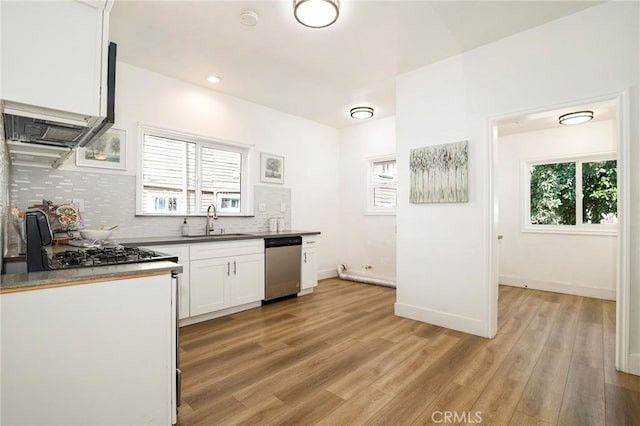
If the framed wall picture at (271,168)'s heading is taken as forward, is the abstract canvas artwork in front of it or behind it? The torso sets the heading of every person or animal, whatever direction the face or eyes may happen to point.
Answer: in front

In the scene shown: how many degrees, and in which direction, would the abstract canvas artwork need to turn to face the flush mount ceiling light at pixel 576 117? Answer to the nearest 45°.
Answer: approximately 180°

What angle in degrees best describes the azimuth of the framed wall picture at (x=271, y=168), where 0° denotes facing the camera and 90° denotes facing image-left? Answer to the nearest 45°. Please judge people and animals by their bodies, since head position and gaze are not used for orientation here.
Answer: approximately 315°

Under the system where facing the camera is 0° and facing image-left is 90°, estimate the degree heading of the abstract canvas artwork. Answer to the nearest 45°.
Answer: approximately 45°
